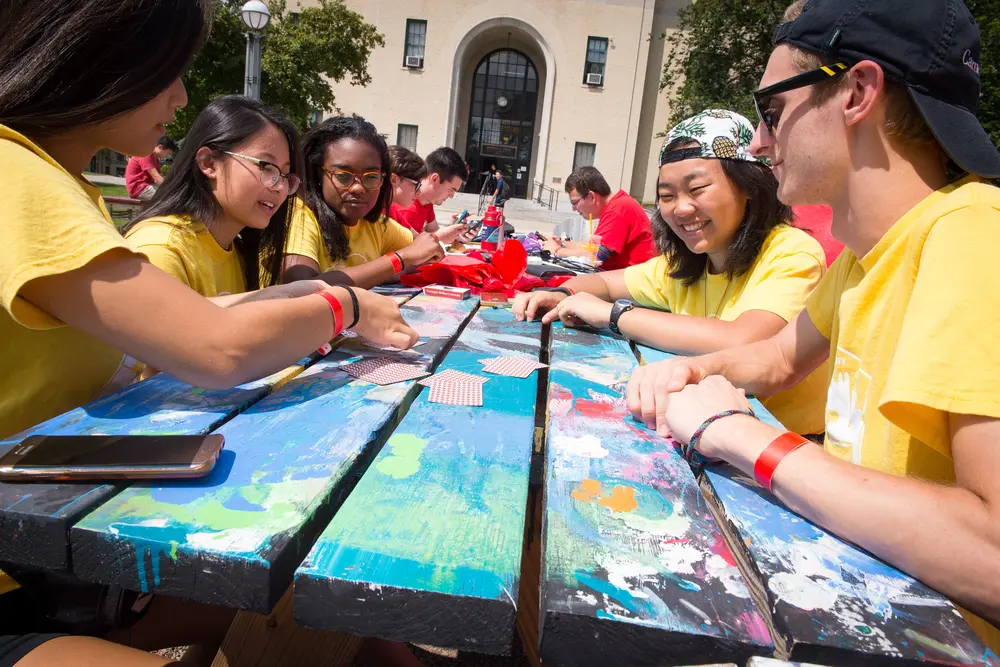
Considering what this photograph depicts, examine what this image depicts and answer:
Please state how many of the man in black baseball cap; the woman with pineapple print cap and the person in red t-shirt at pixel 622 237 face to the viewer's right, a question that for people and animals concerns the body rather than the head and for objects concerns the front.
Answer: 0

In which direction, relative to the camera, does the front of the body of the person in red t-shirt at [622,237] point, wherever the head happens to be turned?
to the viewer's left

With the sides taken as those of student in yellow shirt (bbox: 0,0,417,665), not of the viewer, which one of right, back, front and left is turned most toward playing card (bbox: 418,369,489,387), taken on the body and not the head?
front

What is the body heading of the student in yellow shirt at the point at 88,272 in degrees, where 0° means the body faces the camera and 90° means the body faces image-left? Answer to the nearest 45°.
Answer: approximately 270°

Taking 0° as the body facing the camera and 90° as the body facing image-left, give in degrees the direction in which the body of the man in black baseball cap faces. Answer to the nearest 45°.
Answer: approximately 90°

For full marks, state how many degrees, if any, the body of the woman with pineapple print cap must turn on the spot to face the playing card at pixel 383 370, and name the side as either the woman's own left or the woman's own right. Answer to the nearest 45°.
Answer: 0° — they already face it

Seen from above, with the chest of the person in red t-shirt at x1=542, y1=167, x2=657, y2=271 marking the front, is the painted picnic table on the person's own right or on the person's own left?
on the person's own left

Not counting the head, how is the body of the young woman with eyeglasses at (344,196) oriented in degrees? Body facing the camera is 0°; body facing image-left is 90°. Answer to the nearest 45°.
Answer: approximately 315°

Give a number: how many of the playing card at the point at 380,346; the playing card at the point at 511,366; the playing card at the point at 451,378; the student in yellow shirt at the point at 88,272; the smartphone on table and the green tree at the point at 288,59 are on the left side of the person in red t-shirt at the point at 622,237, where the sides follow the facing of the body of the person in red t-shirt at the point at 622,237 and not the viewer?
5

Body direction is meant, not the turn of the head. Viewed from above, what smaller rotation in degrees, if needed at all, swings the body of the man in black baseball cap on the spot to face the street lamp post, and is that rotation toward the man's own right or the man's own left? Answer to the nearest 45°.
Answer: approximately 45° to the man's own right

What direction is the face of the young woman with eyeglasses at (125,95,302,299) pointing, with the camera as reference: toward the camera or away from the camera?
toward the camera

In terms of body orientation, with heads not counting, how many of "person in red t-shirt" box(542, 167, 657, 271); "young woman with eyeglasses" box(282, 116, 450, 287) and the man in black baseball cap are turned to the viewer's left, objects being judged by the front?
2

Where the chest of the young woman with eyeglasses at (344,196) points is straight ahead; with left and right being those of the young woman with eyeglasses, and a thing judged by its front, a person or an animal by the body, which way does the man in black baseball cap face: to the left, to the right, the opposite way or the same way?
the opposite way

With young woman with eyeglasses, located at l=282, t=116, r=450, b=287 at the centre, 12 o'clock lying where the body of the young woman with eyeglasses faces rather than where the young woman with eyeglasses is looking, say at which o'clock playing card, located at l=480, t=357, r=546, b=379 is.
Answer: The playing card is roughly at 1 o'clock from the young woman with eyeglasses.

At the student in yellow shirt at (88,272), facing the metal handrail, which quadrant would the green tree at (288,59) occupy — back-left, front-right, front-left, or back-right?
front-left
